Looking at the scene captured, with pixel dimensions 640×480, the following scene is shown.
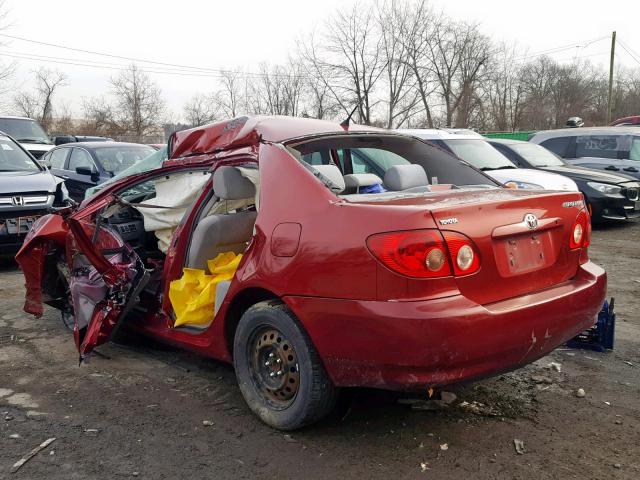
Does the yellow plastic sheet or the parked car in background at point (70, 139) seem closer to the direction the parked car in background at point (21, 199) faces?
the yellow plastic sheet

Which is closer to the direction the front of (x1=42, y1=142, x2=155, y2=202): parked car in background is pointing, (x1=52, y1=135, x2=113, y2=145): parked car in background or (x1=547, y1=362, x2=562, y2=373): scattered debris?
the scattered debris

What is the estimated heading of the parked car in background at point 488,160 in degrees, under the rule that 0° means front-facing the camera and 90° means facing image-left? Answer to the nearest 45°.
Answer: approximately 315°

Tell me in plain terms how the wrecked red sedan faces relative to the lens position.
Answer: facing away from the viewer and to the left of the viewer

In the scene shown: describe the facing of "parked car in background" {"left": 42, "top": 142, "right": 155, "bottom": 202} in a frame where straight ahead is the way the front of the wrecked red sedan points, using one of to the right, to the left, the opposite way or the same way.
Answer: the opposite way

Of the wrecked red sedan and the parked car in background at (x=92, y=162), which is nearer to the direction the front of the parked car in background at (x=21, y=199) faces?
the wrecked red sedan

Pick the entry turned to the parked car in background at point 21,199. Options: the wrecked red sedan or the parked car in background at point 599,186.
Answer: the wrecked red sedan

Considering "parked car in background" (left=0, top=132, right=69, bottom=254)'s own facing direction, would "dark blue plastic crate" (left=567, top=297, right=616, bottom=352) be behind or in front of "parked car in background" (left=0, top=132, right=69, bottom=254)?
in front

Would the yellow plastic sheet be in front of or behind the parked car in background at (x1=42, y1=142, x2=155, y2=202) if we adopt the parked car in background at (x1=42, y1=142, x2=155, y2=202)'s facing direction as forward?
in front
